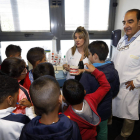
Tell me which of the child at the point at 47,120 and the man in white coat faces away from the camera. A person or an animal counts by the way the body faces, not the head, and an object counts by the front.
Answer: the child

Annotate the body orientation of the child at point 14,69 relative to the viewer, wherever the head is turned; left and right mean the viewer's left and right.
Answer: facing away from the viewer and to the right of the viewer

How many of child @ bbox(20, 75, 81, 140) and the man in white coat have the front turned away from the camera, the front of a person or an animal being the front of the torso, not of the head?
1

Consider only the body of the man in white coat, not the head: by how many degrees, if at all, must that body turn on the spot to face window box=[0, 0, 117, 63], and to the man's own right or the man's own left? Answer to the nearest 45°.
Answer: approximately 90° to the man's own right

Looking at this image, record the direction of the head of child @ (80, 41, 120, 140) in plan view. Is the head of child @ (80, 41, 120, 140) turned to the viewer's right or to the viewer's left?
to the viewer's left

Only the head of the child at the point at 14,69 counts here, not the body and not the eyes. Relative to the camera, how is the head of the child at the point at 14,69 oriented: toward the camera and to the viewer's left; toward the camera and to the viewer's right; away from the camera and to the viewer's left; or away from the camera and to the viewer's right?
away from the camera and to the viewer's right

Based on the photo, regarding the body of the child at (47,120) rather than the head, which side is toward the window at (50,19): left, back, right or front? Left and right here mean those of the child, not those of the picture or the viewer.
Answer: front

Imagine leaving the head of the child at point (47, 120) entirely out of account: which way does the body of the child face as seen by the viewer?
away from the camera

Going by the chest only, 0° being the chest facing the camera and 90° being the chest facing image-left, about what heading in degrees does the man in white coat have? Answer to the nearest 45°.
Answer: approximately 45°

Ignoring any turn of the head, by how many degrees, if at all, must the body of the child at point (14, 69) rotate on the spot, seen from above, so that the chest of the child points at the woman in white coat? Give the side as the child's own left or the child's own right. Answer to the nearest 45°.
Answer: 0° — they already face them

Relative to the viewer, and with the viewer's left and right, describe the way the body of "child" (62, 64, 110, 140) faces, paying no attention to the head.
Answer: facing away from the viewer and to the left of the viewer

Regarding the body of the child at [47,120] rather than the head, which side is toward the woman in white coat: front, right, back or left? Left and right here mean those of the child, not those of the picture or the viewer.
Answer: front

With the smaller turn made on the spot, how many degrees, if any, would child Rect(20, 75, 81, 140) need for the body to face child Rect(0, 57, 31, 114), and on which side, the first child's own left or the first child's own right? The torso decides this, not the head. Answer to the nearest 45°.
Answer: approximately 45° to the first child's own left
